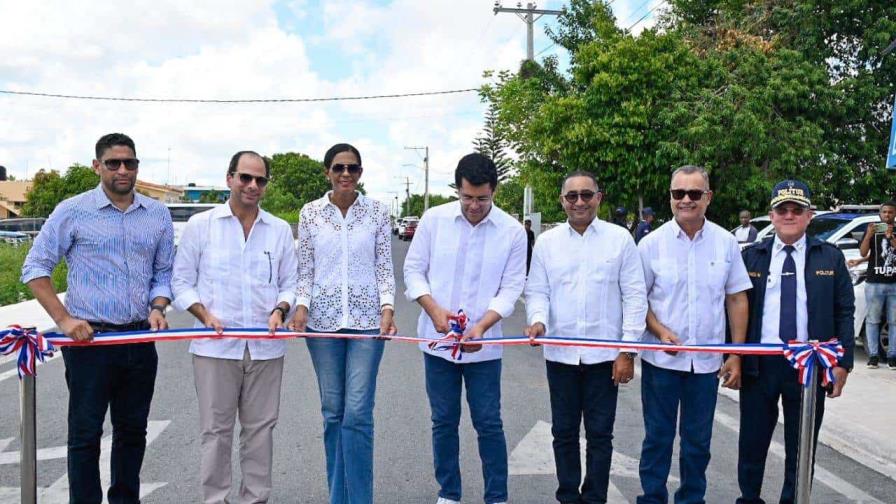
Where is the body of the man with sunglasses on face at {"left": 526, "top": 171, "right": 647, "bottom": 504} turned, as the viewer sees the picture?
toward the camera

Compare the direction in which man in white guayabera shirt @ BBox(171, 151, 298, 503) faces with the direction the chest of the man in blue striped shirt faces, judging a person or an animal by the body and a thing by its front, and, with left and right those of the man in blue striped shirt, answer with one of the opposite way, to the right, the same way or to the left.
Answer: the same way

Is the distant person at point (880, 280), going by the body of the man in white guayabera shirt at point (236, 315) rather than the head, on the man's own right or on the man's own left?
on the man's own left

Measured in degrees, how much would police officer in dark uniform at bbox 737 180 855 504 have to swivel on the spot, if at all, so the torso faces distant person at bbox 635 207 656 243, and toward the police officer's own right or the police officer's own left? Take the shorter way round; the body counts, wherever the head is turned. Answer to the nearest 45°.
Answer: approximately 180°

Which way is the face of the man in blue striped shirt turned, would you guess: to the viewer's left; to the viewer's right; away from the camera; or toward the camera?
toward the camera

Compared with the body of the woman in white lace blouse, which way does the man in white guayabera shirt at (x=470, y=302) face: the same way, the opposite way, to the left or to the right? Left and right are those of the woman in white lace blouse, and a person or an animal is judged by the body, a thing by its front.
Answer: the same way

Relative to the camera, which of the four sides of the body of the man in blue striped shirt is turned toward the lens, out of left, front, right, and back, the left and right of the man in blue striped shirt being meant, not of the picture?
front

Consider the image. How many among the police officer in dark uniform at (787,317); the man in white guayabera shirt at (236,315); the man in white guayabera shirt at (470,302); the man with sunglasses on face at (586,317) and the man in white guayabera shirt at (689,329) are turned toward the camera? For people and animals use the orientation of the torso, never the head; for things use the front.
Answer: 5

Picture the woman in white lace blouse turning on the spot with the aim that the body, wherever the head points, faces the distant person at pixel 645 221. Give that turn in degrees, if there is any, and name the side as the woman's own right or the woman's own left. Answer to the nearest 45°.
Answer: approximately 135° to the woman's own left

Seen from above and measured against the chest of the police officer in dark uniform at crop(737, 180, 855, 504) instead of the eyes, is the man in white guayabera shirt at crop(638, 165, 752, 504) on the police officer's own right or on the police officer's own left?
on the police officer's own right

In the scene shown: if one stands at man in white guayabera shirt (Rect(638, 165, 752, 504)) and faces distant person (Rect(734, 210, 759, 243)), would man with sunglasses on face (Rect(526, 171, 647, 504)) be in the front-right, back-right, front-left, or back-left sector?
back-left

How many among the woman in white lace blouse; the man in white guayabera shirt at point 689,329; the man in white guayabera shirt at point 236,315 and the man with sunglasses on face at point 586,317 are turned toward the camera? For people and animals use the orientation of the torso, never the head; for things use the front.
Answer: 4

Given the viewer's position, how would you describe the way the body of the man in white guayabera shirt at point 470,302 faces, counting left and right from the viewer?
facing the viewer

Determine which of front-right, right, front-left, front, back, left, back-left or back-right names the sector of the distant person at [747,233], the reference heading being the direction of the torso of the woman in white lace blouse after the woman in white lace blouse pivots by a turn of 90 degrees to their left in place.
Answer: front-left
